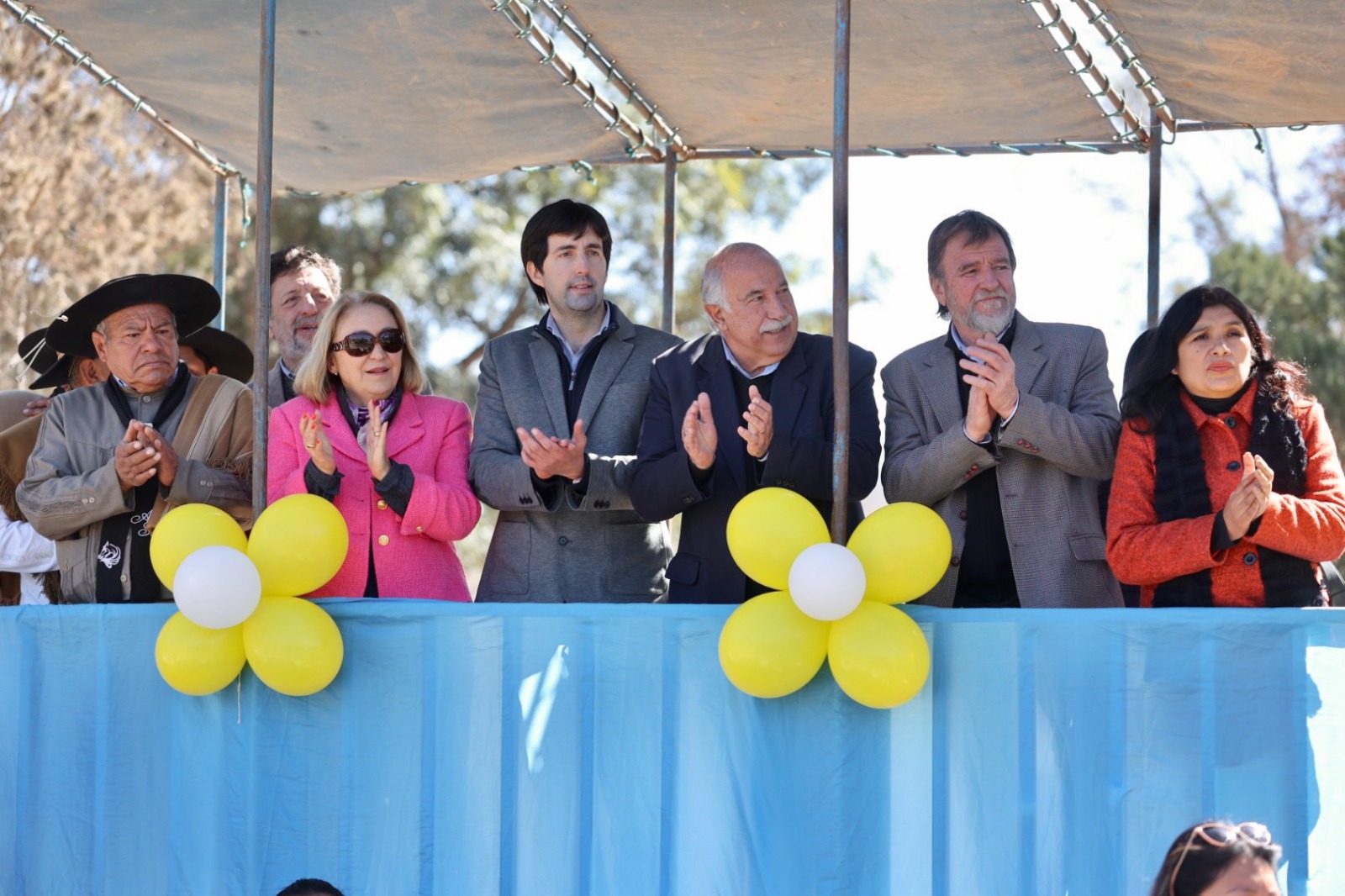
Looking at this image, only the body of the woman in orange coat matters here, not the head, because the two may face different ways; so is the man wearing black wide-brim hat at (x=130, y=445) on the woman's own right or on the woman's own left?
on the woman's own right

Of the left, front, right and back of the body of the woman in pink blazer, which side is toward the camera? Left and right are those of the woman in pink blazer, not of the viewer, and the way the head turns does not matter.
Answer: front

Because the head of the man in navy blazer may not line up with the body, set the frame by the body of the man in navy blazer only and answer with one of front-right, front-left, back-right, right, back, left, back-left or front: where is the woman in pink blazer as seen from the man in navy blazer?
right

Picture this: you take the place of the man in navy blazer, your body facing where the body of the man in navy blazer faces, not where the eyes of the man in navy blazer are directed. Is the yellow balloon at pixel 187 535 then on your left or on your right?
on your right

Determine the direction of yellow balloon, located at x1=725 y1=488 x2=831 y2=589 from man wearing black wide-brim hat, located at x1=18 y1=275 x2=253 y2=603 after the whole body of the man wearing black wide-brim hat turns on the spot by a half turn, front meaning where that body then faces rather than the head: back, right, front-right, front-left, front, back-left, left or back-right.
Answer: back-right

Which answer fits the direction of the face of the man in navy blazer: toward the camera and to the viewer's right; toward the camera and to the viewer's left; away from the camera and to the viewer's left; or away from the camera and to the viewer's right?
toward the camera and to the viewer's right

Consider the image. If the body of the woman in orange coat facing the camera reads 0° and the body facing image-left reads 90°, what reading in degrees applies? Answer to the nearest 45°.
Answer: approximately 0°

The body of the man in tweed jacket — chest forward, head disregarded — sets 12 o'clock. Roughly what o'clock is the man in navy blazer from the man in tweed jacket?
The man in navy blazer is roughly at 3 o'clock from the man in tweed jacket.

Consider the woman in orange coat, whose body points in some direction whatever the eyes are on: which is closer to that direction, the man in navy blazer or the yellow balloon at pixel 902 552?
the yellow balloon

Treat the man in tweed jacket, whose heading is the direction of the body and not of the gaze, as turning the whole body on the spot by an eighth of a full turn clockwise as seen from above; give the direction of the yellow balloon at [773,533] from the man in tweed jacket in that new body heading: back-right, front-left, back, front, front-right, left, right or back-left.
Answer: front
